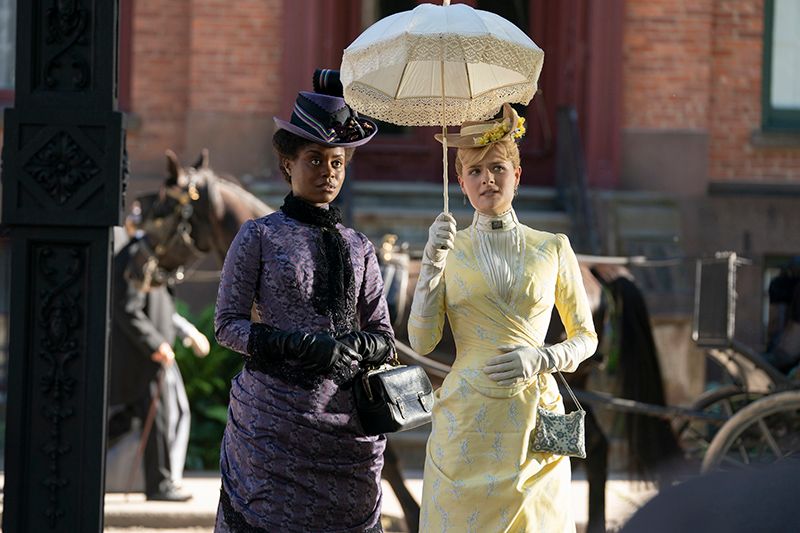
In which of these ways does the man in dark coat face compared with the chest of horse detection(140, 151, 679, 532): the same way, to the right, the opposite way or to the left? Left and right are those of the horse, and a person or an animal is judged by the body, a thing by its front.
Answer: the opposite way

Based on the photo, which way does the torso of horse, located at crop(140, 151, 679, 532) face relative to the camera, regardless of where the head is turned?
to the viewer's left

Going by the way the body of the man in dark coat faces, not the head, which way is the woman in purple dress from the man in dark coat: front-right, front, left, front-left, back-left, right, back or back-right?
right

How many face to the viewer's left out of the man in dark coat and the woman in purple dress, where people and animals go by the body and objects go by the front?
0

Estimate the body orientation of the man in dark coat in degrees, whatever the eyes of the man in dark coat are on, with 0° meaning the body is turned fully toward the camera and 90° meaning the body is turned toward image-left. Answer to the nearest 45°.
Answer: approximately 270°
